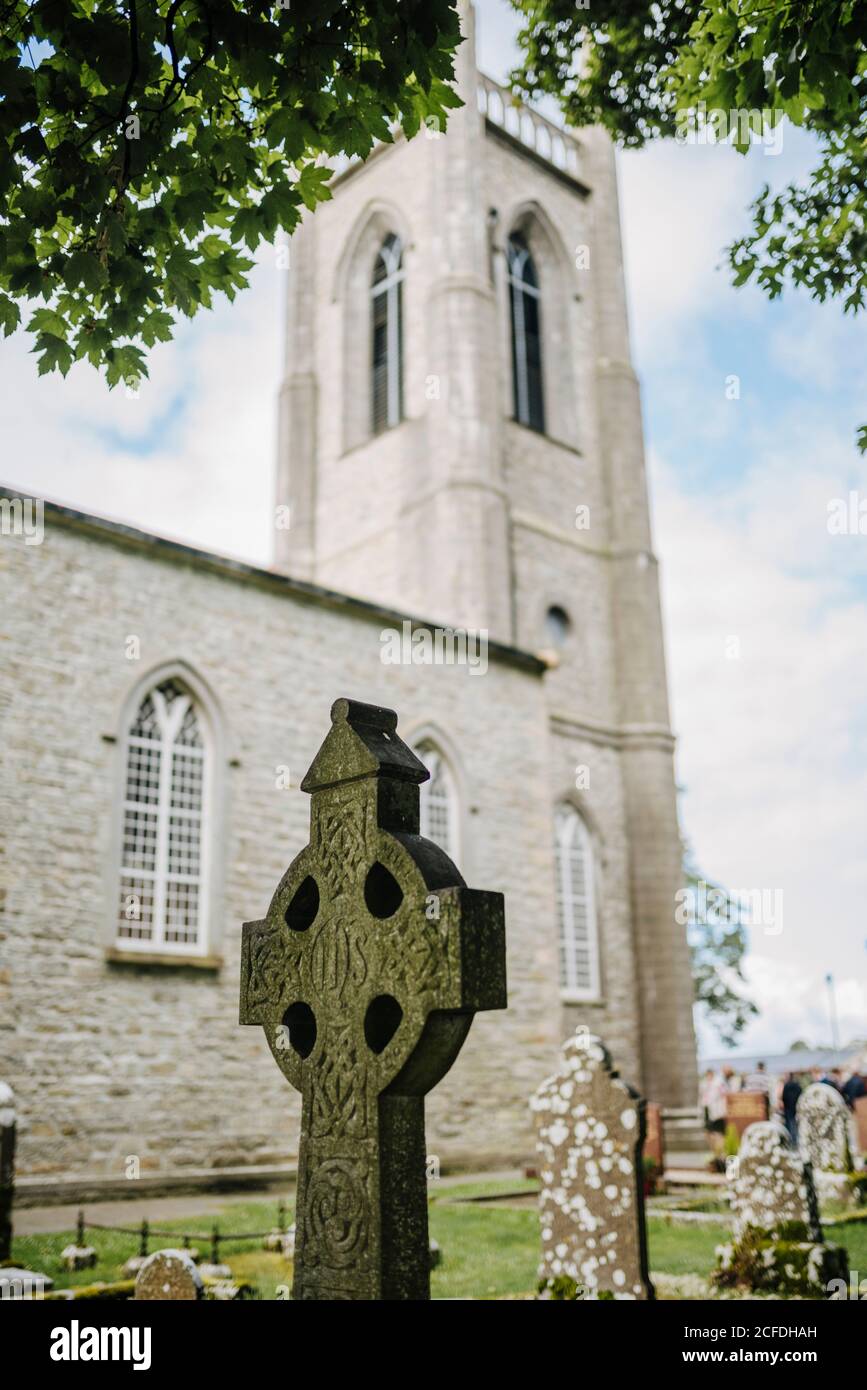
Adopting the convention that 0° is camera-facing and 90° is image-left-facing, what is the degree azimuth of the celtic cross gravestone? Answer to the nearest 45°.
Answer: approximately 45°

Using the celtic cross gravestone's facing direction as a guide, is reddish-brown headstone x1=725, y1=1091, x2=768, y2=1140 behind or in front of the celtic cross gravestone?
behind

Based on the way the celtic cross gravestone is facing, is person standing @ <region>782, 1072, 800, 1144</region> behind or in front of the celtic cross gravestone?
behind

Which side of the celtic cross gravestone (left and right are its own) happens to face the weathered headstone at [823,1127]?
back

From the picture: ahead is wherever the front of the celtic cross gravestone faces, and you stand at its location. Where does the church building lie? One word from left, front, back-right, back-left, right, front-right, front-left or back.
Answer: back-right

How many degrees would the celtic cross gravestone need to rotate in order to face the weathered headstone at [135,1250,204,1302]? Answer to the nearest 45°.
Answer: approximately 90° to its right

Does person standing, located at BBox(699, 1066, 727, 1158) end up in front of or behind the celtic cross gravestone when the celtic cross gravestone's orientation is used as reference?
behind

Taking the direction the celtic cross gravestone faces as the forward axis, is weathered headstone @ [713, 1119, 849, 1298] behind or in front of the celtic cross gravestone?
behind

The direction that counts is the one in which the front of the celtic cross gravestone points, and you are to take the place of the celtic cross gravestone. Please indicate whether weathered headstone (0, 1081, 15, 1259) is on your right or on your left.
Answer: on your right
